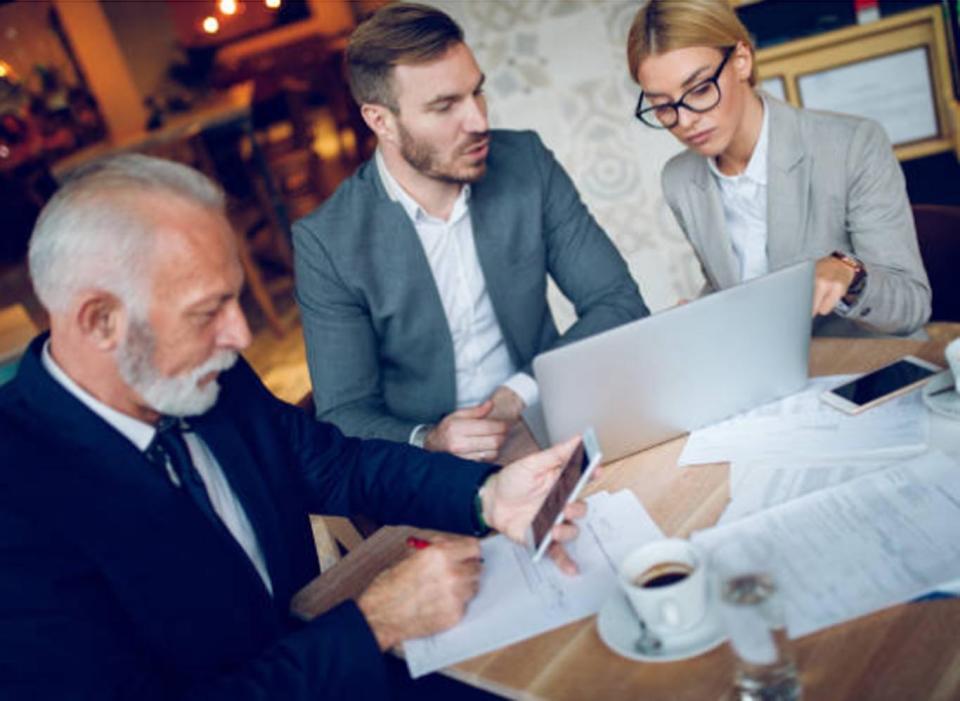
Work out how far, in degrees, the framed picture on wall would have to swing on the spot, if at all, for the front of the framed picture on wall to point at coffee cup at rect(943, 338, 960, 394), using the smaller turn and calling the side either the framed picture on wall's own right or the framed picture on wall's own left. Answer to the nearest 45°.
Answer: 0° — it already faces it

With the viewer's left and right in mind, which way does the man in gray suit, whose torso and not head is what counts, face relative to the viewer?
facing the viewer and to the right of the viewer

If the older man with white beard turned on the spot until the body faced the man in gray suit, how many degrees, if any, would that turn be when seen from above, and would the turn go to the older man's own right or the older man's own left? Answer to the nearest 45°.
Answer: approximately 90° to the older man's own left

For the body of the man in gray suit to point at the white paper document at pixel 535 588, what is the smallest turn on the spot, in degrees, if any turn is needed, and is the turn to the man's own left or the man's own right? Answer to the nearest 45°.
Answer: approximately 45° to the man's own right

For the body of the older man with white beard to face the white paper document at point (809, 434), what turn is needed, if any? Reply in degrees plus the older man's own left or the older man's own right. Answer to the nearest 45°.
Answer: approximately 45° to the older man's own left

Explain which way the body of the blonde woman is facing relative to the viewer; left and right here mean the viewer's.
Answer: facing the viewer and to the left of the viewer

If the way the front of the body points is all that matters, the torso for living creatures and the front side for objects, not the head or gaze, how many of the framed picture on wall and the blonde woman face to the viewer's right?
0

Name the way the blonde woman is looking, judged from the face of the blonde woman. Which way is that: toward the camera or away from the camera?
toward the camera

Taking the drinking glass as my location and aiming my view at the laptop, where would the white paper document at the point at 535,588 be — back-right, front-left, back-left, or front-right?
front-left

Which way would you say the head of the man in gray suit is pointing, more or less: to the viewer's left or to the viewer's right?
to the viewer's right

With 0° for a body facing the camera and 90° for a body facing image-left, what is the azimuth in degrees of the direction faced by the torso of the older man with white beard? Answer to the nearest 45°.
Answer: approximately 315°

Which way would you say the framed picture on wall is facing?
toward the camera

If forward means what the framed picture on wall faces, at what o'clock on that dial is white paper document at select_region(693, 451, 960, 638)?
The white paper document is roughly at 12 o'clock from the framed picture on wall.

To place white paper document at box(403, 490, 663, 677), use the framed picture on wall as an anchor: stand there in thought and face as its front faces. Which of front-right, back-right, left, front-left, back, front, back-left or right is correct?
front

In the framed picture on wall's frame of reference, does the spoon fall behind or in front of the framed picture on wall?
in front

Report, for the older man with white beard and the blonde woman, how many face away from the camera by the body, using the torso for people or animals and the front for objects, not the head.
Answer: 0

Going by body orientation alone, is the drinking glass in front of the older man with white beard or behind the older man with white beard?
in front
